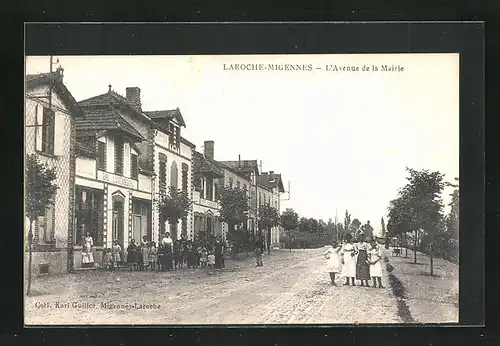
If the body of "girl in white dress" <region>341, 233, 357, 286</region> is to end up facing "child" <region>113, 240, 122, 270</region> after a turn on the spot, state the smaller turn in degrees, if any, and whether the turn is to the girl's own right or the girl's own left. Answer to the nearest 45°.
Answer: approximately 90° to the girl's own right

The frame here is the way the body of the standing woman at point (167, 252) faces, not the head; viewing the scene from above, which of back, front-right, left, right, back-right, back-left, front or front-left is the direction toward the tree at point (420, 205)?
left

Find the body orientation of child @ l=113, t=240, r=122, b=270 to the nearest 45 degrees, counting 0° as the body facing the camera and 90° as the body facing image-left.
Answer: approximately 0°

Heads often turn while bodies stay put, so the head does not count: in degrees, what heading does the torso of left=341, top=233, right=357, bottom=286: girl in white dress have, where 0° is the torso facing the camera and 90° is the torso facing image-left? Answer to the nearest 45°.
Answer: approximately 0°
